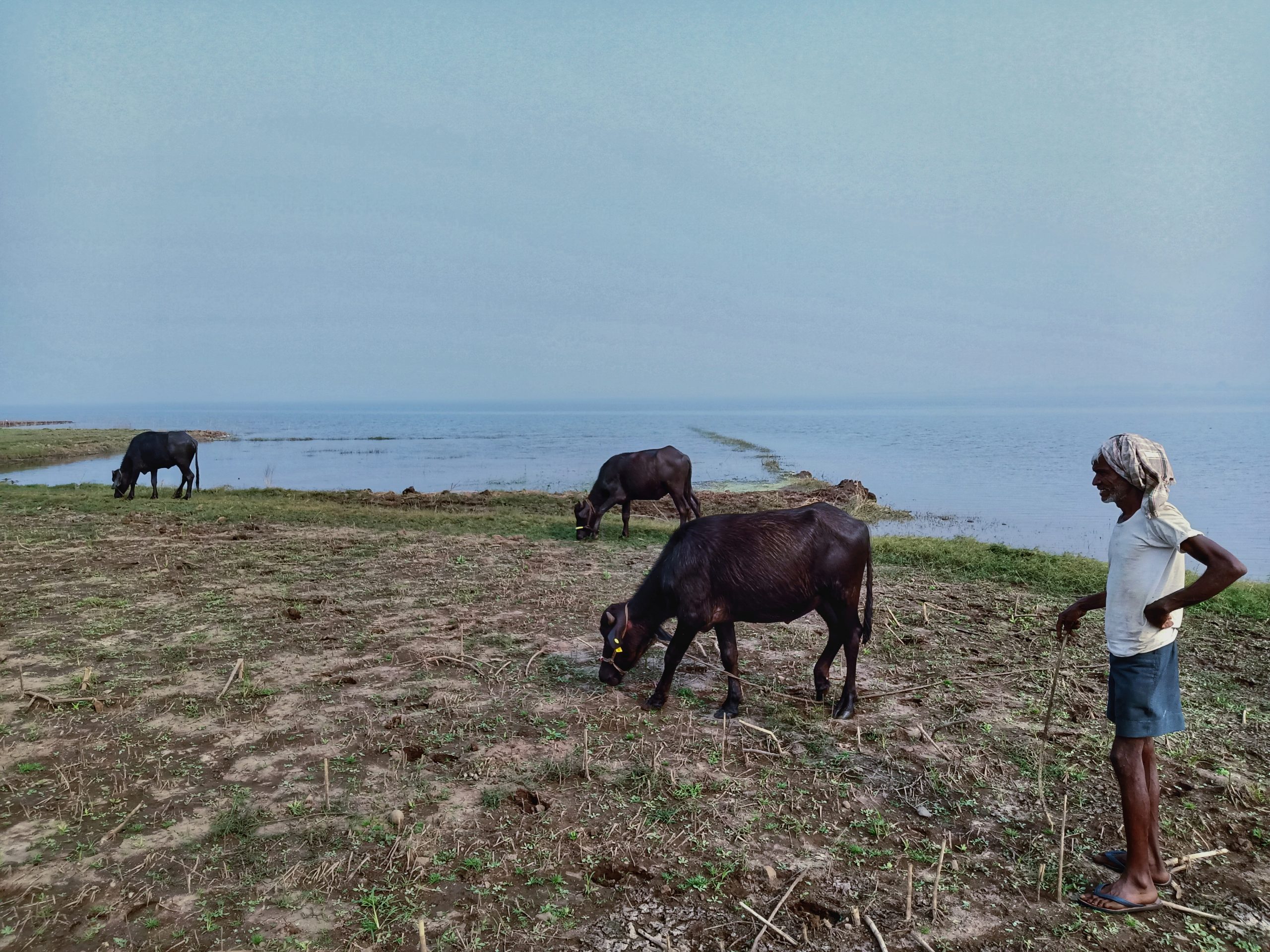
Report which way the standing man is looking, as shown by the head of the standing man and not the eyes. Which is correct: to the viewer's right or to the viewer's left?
to the viewer's left

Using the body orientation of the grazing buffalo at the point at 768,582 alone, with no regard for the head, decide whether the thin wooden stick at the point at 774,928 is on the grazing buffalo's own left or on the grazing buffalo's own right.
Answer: on the grazing buffalo's own left

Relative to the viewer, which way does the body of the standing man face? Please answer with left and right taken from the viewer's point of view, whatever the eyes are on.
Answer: facing to the left of the viewer

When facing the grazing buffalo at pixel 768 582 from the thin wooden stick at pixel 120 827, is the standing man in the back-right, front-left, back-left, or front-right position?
front-right

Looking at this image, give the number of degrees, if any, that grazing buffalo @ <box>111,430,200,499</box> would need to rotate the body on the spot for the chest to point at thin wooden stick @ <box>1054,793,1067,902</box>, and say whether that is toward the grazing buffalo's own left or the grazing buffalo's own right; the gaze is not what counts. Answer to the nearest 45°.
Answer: approximately 90° to the grazing buffalo's own left

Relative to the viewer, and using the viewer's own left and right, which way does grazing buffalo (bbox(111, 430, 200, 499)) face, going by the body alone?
facing to the left of the viewer

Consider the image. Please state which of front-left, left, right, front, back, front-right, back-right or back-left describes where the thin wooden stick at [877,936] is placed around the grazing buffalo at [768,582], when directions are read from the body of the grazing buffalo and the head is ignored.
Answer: left

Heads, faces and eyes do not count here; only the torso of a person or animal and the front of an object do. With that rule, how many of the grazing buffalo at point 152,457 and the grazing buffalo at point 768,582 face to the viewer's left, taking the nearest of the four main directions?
2

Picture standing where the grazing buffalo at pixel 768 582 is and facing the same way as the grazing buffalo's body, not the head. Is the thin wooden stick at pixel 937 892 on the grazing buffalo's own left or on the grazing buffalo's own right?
on the grazing buffalo's own left

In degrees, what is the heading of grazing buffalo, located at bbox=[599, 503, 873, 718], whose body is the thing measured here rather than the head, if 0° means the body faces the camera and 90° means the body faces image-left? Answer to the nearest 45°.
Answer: approximately 90°

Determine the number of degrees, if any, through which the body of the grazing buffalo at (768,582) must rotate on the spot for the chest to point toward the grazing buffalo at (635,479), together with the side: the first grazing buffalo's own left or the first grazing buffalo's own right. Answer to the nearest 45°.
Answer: approximately 90° to the first grazing buffalo's own right
